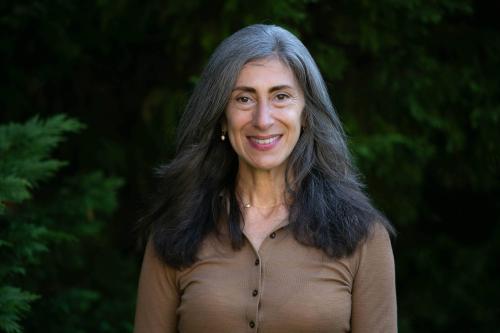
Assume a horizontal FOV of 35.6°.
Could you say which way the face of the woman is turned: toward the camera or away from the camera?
toward the camera

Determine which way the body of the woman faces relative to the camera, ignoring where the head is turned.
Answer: toward the camera
